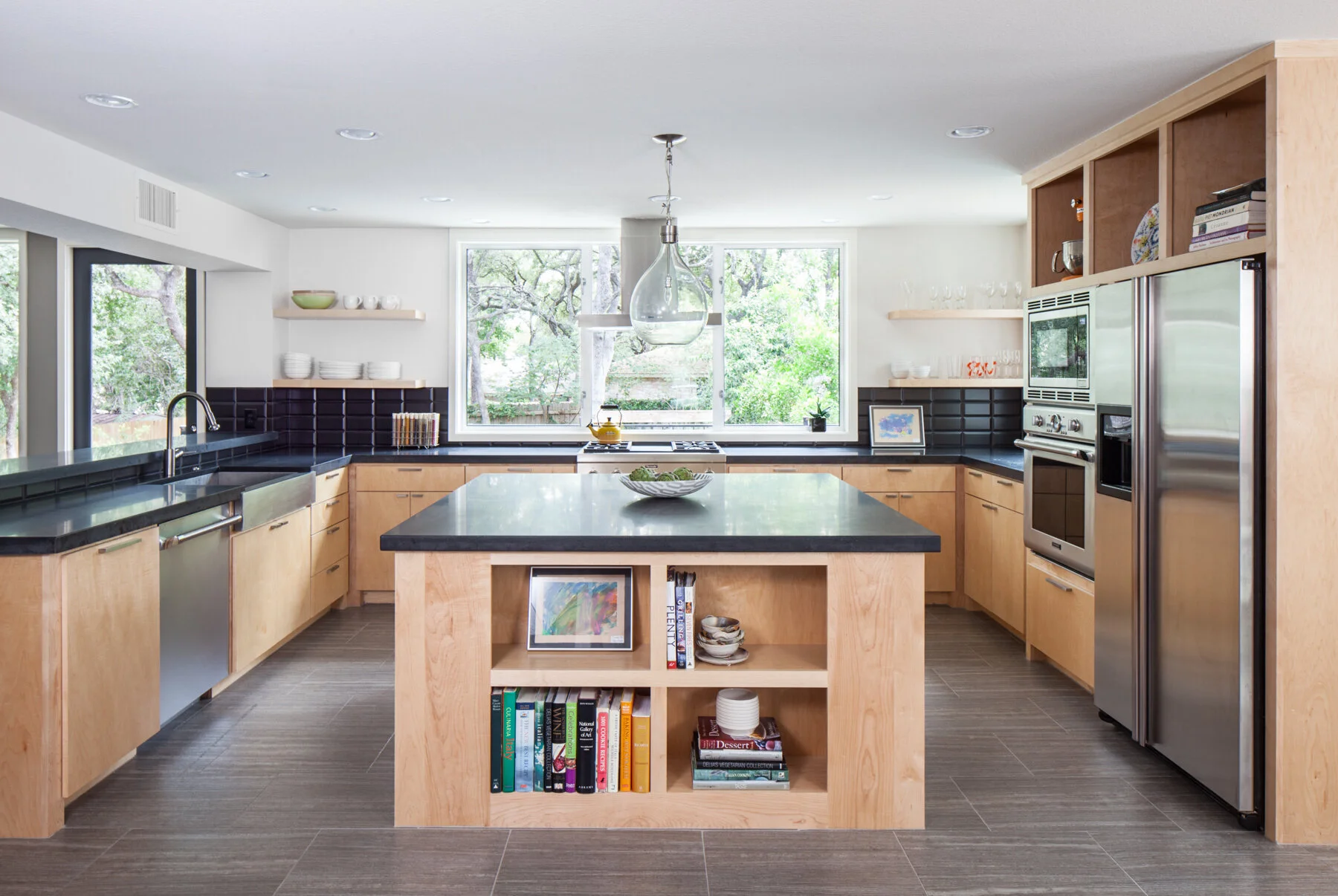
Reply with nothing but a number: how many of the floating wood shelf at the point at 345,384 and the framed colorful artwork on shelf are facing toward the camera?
2

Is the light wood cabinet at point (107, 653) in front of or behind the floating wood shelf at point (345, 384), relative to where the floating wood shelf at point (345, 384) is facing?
in front

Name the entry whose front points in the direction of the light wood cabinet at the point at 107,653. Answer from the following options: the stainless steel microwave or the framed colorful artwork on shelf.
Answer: the stainless steel microwave

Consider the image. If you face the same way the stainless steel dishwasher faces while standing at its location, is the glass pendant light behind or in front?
in front

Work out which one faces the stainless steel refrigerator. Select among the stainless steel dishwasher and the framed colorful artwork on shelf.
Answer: the stainless steel dishwasher

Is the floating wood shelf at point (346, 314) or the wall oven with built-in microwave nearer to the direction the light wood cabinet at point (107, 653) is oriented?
the wall oven with built-in microwave

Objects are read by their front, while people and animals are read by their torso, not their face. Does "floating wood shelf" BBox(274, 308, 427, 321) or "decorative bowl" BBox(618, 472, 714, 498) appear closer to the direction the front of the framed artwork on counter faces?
the decorative bowl
